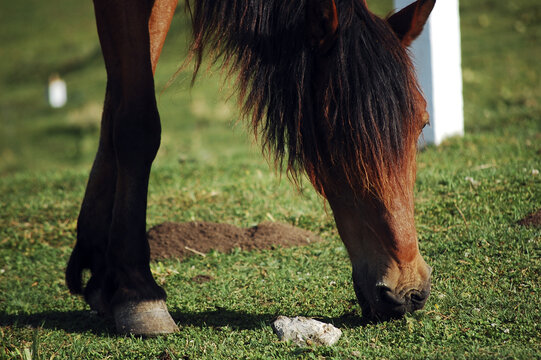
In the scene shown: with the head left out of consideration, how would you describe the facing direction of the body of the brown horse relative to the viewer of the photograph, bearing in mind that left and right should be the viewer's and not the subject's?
facing to the right of the viewer

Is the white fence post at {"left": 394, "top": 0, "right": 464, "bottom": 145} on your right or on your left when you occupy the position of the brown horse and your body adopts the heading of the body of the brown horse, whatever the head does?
on your left
